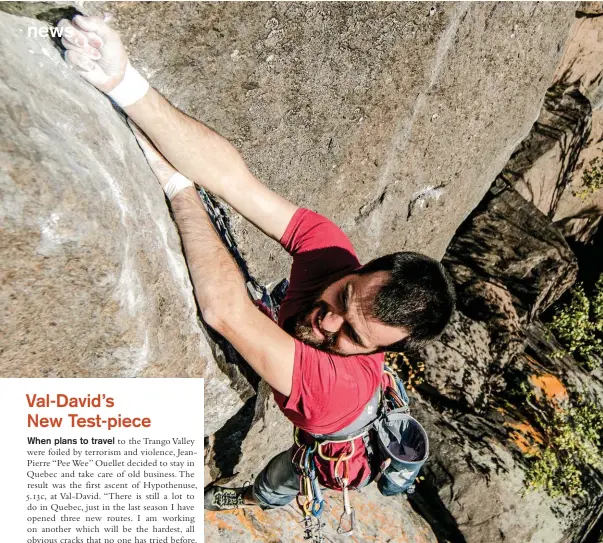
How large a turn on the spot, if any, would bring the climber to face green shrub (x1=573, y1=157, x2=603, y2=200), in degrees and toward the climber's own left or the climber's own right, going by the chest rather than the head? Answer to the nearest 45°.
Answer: approximately 135° to the climber's own right

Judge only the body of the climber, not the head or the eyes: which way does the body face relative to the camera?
to the viewer's left
